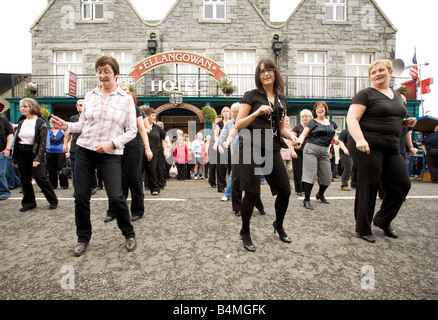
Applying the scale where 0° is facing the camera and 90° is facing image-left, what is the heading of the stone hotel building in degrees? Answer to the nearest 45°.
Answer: approximately 0°

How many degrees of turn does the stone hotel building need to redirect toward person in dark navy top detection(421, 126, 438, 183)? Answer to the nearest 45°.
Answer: approximately 45° to its left

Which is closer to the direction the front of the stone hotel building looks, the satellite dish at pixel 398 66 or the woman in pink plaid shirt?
the woman in pink plaid shirt

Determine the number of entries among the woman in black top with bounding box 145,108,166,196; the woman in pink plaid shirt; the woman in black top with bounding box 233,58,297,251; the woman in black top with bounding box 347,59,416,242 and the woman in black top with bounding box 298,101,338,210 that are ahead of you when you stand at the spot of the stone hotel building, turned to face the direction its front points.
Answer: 5

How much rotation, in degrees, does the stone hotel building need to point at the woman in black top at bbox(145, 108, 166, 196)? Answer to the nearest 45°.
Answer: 0° — it already faces them

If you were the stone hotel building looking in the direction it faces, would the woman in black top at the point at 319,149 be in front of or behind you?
in front

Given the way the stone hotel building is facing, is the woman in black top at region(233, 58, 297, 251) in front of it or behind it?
in front

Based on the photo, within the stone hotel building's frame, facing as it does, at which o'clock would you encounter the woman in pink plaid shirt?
The woman in pink plaid shirt is roughly at 12 o'clock from the stone hotel building.

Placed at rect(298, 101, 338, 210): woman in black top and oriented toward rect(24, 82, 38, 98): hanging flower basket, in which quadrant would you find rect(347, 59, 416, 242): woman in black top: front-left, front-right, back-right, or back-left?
back-left

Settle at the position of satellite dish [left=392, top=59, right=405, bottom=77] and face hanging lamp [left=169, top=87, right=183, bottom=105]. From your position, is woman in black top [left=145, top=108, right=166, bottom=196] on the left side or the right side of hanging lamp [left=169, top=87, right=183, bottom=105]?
left
